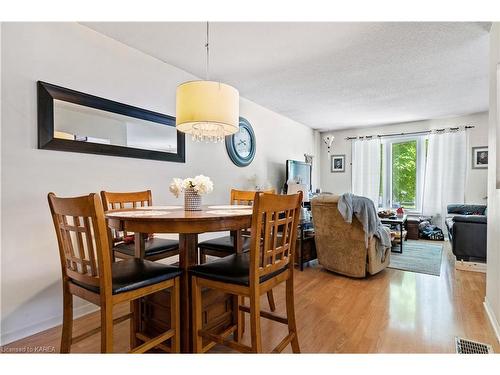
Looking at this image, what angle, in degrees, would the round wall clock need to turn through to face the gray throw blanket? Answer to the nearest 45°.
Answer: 0° — it already faces it

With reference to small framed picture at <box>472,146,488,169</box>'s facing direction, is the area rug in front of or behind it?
in front

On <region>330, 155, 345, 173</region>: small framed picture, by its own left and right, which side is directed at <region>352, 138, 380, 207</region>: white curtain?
left

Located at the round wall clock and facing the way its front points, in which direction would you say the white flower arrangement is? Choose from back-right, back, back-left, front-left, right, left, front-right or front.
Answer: front-right

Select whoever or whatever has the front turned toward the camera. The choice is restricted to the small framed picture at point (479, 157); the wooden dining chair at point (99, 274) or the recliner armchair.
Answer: the small framed picture

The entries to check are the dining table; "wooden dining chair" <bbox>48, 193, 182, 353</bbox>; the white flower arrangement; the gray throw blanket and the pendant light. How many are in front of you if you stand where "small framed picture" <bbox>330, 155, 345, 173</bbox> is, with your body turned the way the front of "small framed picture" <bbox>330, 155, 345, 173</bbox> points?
5

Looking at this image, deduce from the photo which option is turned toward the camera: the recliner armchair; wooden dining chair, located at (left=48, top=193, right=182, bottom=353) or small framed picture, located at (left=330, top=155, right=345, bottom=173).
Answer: the small framed picture

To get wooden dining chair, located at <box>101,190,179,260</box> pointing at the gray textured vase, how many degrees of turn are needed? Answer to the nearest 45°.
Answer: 0° — it already faces it

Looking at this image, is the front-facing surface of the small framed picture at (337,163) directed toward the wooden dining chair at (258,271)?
yes

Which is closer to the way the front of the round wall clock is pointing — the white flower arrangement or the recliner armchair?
the recliner armchair

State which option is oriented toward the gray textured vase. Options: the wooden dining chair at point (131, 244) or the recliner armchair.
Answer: the wooden dining chair

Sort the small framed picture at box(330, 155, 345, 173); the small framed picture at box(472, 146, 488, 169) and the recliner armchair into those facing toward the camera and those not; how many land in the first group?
2
